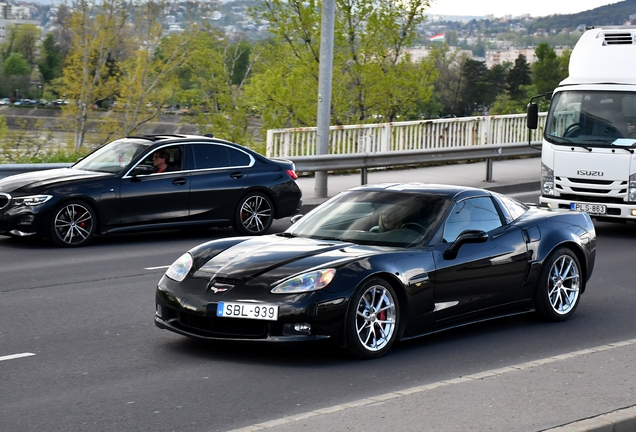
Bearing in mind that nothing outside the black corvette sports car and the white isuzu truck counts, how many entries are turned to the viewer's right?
0

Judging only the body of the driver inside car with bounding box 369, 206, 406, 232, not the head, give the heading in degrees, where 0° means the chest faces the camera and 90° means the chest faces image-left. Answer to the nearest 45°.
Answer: approximately 45°

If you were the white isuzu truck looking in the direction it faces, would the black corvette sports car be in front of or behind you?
in front

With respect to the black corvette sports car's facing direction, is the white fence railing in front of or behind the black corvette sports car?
behind

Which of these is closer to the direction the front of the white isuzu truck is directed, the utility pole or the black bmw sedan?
the black bmw sedan

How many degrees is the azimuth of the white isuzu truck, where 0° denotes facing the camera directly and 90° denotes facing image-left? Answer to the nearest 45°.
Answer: approximately 45°

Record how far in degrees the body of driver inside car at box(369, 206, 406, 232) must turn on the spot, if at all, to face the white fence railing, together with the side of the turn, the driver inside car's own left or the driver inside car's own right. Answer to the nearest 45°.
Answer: approximately 135° to the driver inside car's own right

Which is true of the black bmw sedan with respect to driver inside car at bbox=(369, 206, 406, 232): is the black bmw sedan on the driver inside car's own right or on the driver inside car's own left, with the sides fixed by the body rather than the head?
on the driver inside car's own right

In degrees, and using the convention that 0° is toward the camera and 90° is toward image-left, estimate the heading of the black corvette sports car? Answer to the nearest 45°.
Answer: approximately 45°

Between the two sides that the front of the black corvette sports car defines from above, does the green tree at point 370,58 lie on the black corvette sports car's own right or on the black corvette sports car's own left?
on the black corvette sports car's own right

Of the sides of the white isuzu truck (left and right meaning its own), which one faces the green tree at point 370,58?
right

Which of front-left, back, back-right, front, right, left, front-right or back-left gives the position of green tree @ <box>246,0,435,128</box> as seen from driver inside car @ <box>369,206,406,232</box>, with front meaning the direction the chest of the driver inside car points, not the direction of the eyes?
back-right

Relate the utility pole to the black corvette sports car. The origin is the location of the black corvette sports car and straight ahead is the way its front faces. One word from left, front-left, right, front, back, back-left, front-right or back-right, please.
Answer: back-right
